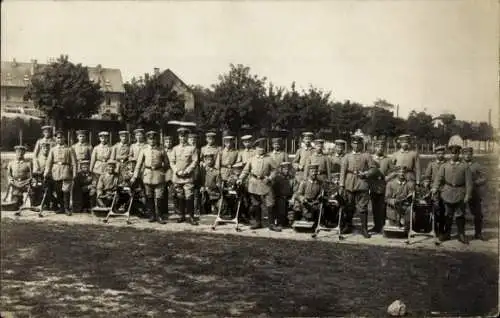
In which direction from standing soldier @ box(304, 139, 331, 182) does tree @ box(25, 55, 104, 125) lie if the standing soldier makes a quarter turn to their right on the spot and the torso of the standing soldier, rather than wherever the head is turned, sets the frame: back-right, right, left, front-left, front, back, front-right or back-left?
front-right

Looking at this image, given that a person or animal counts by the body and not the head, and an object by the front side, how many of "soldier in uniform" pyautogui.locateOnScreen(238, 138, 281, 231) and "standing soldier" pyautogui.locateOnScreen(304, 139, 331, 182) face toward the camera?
2

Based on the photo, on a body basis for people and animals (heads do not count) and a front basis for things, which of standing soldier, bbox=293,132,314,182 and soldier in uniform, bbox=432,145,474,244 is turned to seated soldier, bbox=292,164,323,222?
the standing soldier

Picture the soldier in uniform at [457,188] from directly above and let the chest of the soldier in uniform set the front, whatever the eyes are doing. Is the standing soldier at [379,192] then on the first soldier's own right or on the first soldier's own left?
on the first soldier's own right

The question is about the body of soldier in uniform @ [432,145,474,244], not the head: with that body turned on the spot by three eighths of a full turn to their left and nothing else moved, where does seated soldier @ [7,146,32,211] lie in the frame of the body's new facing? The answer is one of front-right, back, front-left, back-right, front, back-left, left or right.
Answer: back-left

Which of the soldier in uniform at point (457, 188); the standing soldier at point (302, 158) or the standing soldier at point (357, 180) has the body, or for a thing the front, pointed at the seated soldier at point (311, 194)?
the standing soldier at point (302, 158)
